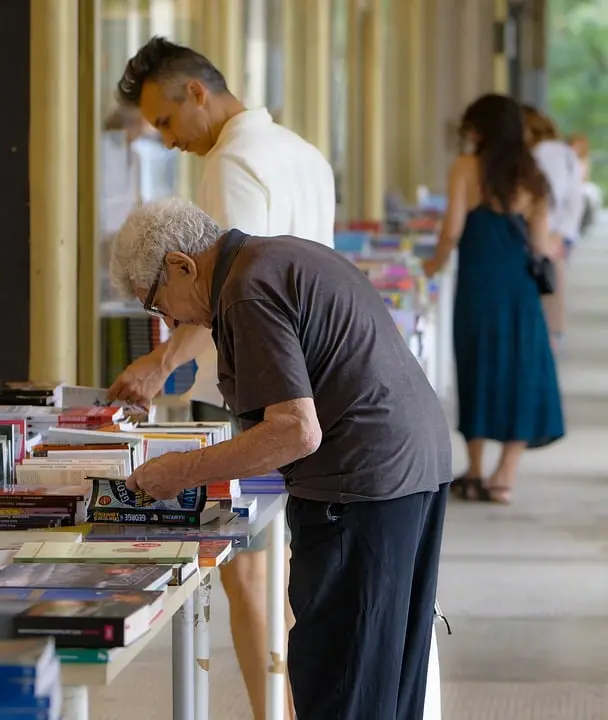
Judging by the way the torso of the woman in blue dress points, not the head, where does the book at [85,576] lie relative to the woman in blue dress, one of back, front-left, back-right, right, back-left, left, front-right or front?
back-left

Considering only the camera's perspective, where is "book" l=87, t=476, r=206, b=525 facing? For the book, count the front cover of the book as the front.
facing the viewer

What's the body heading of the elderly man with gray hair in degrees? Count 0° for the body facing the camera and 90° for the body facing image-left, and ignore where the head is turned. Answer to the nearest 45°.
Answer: approximately 90°

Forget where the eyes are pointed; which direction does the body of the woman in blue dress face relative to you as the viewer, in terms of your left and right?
facing away from the viewer and to the left of the viewer

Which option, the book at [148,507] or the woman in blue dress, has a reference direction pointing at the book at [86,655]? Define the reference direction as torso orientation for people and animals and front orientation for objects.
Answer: the book at [148,507]

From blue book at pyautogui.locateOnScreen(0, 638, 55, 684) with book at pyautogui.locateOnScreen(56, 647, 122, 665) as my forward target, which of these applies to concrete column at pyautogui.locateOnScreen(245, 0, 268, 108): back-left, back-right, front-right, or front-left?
front-left

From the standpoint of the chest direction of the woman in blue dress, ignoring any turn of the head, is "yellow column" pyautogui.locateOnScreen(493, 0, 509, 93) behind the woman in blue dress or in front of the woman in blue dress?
in front

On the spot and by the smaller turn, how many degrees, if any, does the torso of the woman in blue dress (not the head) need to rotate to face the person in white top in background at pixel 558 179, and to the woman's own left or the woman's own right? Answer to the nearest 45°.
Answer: approximately 45° to the woman's own right

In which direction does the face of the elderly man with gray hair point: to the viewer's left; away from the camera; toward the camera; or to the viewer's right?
to the viewer's left
